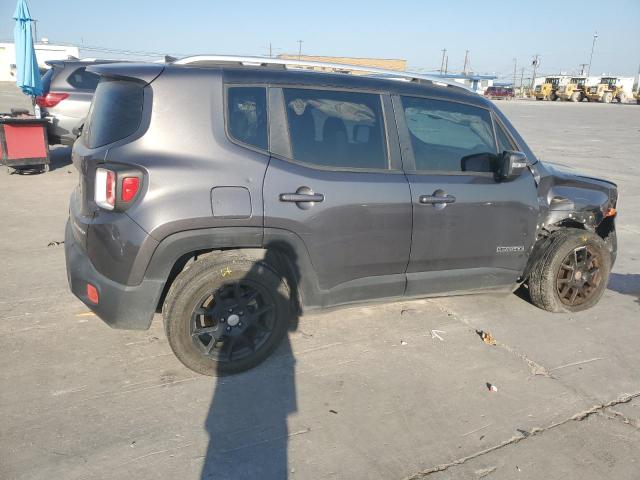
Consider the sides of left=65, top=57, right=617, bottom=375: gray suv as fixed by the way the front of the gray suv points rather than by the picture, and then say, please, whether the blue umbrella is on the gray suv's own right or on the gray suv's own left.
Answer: on the gray suv's own left

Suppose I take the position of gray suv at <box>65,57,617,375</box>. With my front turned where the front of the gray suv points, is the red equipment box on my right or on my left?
on my left

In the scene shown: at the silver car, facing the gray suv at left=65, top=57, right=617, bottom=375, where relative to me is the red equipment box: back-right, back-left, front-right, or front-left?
front-right

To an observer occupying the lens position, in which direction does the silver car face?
facing away from the viewer and to the right of the viewer

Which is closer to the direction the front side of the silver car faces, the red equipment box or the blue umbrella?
the blue umbrella

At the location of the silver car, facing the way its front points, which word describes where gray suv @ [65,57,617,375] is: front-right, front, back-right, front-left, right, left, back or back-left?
back-right

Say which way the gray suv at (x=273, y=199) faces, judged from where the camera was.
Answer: facing away from the viewer and to the right of the viewer

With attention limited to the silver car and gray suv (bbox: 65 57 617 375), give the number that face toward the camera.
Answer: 0

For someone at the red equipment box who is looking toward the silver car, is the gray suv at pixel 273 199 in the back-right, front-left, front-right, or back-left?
back-right

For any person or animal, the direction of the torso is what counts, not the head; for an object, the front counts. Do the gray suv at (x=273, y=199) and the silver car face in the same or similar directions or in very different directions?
same or similar directions

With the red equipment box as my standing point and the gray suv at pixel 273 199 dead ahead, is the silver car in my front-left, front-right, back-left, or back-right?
back-left

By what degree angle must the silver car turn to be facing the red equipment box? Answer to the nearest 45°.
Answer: approximately 180°
